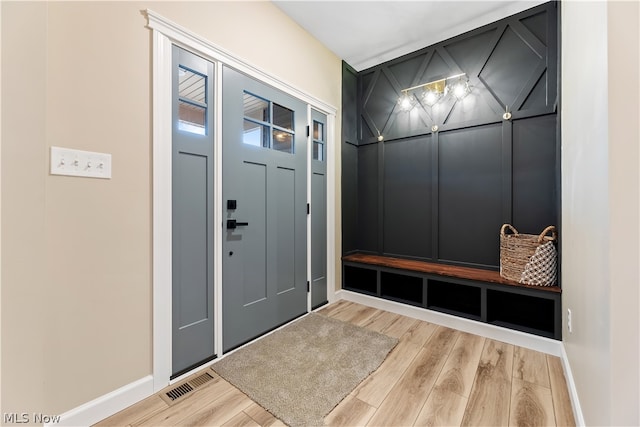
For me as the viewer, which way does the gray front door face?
facing the viewer and to the right of the viewer

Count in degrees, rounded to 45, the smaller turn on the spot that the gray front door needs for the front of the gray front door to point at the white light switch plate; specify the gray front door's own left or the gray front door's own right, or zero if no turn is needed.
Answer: approximately 90° to the gray front door's own right

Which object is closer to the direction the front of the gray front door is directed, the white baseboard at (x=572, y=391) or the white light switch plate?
the white baseboard

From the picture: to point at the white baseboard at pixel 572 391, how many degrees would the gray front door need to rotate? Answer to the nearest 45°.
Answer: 0° — it already faces it

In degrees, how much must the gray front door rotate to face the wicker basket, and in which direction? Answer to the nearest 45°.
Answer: approximately 45° to its left

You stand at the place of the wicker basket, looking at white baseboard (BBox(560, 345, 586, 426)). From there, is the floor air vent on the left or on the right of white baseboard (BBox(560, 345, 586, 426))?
right

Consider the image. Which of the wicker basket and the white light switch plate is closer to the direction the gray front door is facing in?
the wicker basket
